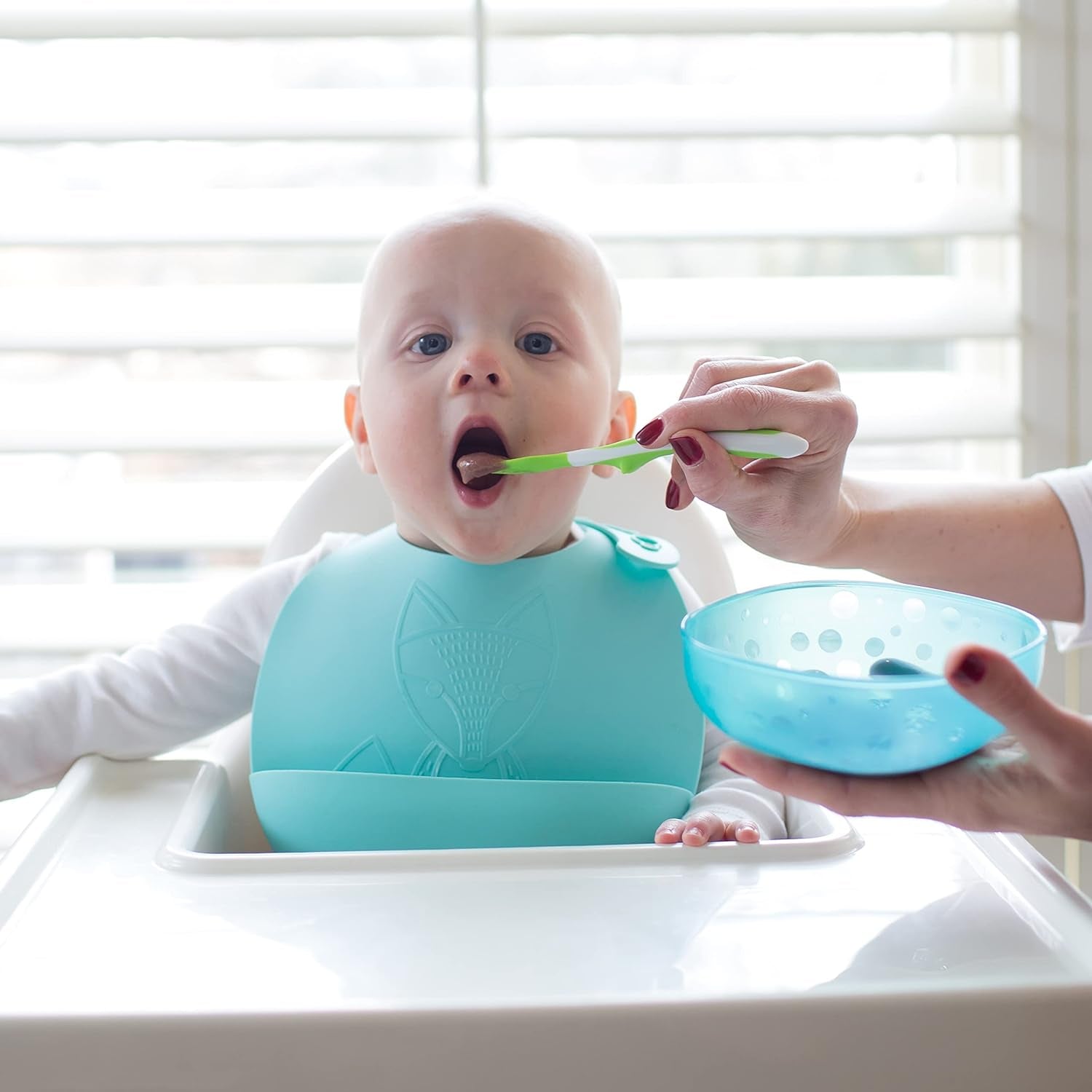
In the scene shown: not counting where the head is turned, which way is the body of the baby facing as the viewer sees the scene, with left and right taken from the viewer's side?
facing the viewer

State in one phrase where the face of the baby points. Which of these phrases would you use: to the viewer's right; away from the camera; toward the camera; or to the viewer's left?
toward the camera
